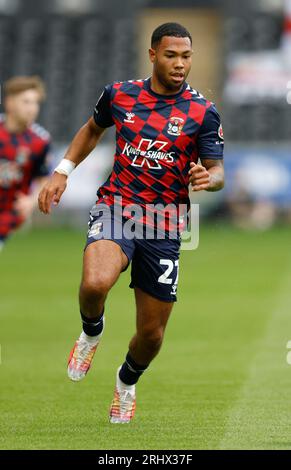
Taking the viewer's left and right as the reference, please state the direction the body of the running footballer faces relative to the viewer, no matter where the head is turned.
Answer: facing the viewer

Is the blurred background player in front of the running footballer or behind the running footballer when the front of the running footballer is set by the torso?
behind

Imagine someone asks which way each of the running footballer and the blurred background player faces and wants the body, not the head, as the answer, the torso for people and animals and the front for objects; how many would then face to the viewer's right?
0
